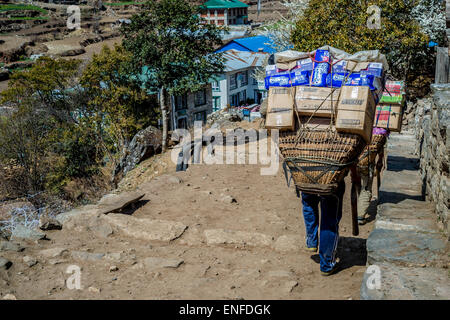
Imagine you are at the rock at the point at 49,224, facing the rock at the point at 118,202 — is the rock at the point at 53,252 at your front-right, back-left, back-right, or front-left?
back-right
